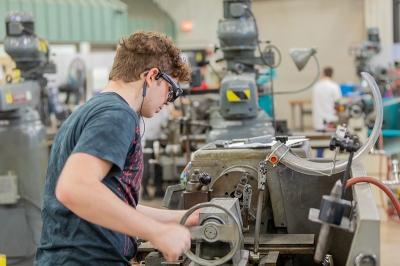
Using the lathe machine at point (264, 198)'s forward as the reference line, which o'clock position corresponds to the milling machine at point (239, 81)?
the milling machine at point (239, 81) is roughly at 3 o'clock from the lathe machine at point (264, 198).

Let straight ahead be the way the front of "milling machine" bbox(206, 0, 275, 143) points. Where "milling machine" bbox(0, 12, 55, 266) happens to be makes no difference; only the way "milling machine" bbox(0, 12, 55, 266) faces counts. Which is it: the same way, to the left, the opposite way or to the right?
the same way

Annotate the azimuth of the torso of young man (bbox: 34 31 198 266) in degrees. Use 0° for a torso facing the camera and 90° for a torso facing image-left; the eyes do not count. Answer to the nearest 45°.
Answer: approximately 270°

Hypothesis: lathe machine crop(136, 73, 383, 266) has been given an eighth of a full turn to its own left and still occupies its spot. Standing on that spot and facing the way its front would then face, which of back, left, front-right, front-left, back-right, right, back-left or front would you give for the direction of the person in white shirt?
back-right

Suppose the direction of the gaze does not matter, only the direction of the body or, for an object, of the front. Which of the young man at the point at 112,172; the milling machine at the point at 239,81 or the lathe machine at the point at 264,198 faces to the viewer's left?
the lathe machine at the point at 264,198

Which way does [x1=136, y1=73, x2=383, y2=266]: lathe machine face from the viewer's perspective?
to the viewer's left

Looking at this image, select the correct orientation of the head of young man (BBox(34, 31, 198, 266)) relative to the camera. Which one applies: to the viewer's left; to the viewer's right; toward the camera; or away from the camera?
to the viewer's right

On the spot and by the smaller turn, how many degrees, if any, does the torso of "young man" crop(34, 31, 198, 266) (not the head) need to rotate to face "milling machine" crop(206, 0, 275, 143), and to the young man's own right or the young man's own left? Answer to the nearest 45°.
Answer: approximately 90° to the young man's own left

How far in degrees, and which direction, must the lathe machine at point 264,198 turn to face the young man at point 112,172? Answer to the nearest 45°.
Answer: approximately 45° to its left
